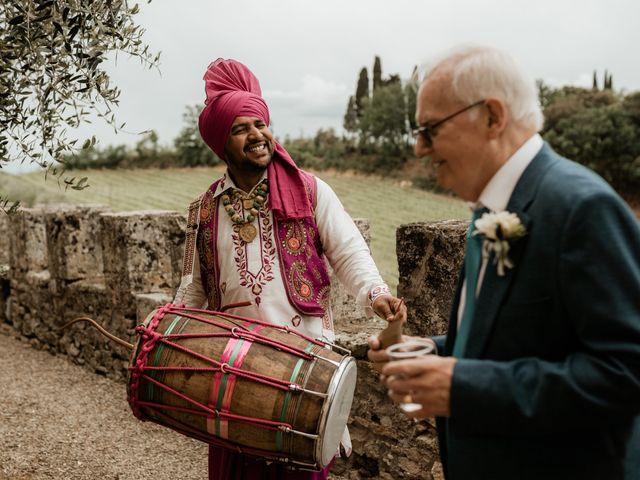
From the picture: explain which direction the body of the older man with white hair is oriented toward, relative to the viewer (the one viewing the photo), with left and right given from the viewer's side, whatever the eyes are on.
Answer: facing to the left of the viewer

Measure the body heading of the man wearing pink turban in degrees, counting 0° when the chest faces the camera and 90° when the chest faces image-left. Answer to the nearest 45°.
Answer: approximately 0°

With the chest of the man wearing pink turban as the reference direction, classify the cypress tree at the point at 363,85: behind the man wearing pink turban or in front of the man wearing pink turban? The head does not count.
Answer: behind

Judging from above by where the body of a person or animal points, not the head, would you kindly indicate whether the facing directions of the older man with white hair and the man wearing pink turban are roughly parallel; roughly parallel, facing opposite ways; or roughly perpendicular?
roughly perpendicular

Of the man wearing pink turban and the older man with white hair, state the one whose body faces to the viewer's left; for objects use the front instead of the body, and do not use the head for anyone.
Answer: the older man with white hair

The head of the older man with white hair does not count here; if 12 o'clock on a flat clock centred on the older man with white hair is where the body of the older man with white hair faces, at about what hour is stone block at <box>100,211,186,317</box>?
The stone block is roughly at 2 o'clock from the older man with white hair.

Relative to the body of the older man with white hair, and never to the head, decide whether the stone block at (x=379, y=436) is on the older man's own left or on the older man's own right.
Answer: on the older man's own right

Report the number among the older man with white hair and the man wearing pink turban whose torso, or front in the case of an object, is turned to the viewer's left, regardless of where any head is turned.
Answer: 1

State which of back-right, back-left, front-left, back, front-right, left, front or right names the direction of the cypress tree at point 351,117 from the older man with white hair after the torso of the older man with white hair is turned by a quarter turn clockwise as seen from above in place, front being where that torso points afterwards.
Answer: front

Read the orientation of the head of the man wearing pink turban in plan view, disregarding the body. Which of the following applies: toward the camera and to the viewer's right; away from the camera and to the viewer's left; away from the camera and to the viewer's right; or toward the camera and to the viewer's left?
toward the camera and to the viewer's right

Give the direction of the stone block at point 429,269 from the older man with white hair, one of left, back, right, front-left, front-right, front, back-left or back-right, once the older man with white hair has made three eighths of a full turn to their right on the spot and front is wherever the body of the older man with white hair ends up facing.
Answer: front-left

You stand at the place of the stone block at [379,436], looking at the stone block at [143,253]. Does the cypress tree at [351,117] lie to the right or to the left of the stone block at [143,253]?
right

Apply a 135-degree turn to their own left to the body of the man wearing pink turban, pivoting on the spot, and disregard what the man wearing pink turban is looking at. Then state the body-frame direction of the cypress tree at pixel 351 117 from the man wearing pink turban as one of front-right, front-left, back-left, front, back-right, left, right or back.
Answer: front-left

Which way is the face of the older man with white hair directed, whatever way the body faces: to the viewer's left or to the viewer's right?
to the viewer's left
